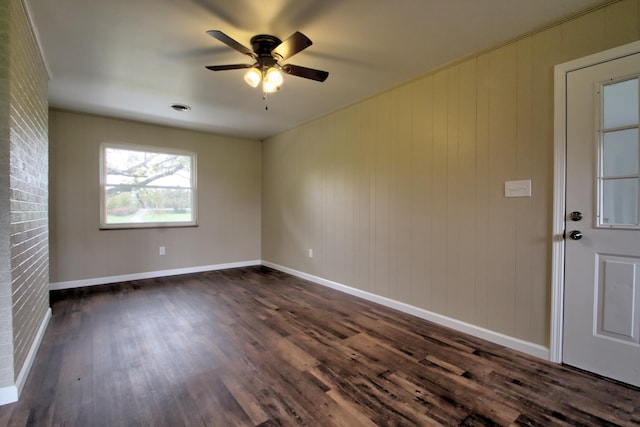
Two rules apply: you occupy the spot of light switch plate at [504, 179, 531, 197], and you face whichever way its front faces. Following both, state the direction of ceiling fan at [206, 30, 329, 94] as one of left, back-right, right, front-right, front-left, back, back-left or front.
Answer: front-right
